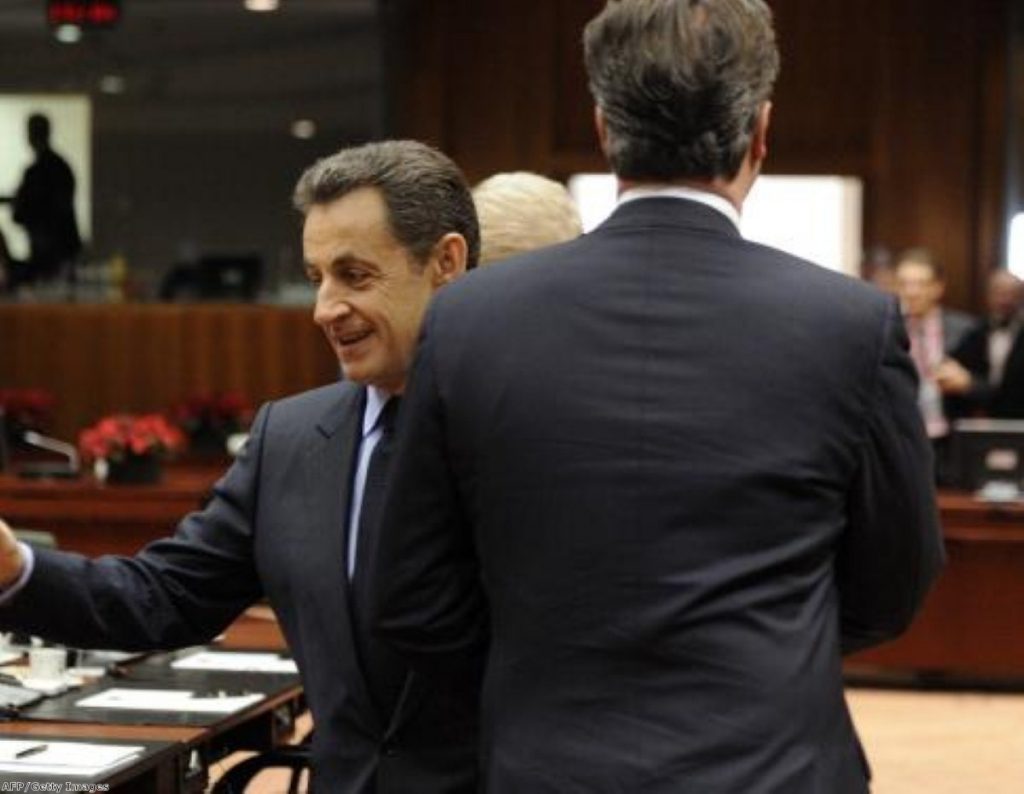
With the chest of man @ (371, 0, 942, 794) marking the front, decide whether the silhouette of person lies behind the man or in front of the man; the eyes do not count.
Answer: in front

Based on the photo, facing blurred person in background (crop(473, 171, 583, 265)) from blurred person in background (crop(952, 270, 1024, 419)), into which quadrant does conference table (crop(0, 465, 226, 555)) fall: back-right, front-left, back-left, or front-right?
front-right

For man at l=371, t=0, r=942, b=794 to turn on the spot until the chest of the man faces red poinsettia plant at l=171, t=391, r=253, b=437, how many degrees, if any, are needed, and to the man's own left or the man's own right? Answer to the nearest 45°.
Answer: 0° — they already face it

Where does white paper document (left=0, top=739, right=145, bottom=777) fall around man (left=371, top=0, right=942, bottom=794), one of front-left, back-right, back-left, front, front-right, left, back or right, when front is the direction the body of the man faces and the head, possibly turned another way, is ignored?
front-left

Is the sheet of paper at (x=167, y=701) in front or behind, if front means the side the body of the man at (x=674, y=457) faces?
in front

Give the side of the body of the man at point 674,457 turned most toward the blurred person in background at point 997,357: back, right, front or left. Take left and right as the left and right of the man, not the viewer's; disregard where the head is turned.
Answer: front

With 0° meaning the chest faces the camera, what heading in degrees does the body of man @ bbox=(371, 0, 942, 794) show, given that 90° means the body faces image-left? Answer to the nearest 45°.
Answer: approximately 180°

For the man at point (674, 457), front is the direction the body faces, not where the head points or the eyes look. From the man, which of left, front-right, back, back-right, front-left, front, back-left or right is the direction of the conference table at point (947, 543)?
front

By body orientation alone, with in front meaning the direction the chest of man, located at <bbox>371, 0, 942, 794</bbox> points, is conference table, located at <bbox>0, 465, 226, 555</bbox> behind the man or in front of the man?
in front

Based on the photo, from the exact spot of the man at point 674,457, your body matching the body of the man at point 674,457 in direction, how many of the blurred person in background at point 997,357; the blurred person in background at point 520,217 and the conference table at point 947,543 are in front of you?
3

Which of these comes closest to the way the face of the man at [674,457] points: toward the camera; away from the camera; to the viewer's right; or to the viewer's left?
away from the camera

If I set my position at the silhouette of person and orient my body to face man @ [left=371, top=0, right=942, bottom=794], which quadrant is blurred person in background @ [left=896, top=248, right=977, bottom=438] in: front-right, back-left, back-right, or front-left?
front-left

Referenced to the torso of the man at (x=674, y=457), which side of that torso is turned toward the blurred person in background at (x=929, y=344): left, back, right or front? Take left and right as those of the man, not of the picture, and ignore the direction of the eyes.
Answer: front
